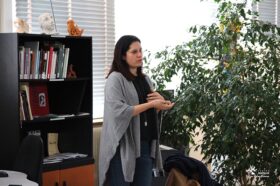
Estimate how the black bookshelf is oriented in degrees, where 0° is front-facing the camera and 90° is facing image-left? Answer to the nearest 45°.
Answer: approximately 315°

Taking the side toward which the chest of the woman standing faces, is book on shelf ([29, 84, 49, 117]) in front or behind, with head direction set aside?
behind

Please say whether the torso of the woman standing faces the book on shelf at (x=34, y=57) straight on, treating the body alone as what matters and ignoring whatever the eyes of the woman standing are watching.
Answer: no

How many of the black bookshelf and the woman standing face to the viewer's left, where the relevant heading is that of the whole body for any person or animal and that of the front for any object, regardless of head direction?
0

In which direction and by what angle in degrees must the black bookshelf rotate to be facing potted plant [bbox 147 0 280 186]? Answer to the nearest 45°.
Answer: approximately 45° to its left

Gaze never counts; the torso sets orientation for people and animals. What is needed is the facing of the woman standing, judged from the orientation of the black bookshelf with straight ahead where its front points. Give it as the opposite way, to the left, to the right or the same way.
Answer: the same way

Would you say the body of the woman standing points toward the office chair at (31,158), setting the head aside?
no

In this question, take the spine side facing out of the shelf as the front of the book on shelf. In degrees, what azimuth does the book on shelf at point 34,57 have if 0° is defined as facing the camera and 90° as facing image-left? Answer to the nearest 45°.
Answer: approximately 315°

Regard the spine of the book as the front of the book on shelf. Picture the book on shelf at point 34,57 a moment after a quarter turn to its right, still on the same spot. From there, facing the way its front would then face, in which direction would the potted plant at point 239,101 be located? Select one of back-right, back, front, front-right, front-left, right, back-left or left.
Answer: back-left

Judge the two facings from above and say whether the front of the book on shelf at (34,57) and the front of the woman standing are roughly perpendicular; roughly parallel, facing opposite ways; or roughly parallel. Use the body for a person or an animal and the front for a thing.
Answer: roughly parallel
